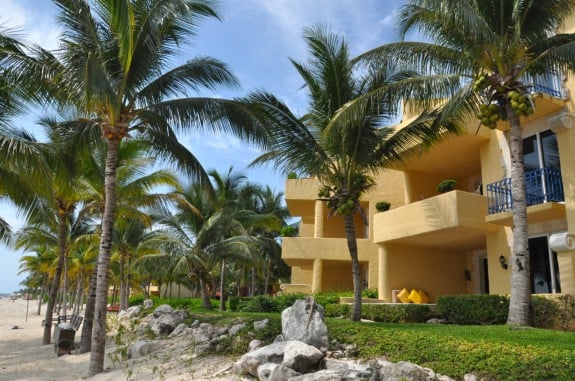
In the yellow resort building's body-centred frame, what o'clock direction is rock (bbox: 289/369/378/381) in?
The rock is roughly at 11 o'clock from the yellow resort building.

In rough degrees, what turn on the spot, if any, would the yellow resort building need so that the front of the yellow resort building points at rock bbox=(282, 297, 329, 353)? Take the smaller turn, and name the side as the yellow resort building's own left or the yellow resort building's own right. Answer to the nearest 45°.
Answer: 0° — it already faces it

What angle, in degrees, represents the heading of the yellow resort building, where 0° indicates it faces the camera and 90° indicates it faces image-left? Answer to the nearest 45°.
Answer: approximately 45°

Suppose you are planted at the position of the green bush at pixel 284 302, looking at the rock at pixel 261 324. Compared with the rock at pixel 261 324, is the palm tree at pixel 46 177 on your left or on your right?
right

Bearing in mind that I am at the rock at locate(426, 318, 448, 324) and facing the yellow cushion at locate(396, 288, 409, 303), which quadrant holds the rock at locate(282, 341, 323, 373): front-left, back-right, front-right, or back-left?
back-left

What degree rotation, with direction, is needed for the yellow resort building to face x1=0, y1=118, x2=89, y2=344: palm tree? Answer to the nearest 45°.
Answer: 0° — it already faces it
